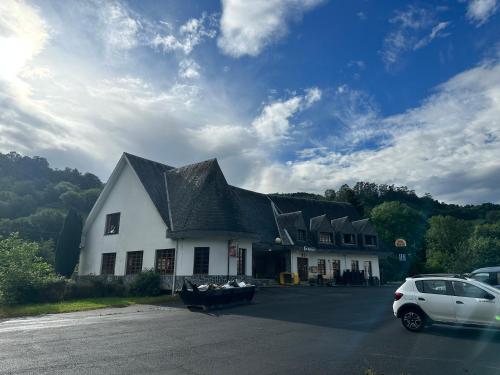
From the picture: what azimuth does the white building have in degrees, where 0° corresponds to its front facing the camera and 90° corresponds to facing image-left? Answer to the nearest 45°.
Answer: approximately 315°

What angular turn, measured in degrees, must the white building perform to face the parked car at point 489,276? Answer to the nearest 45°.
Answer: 0° — it already faces it

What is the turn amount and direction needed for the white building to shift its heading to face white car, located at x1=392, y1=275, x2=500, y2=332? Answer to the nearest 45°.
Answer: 0° — it already faces it
